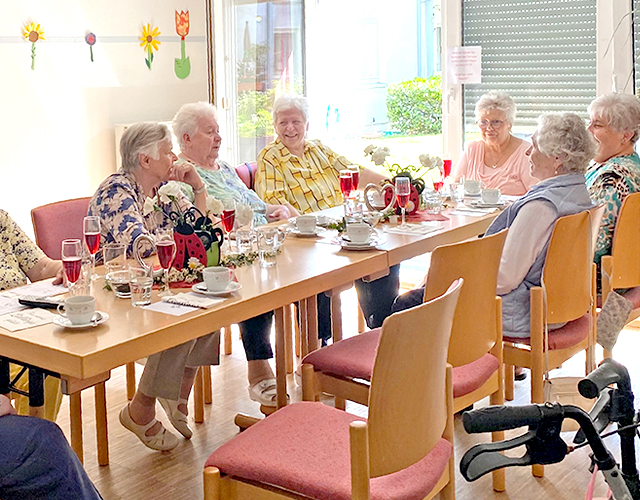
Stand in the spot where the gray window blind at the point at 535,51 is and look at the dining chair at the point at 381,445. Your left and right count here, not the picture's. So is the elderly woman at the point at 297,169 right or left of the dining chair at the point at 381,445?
right

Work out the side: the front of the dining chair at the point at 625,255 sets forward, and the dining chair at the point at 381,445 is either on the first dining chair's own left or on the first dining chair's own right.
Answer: on the first dining chair's own left

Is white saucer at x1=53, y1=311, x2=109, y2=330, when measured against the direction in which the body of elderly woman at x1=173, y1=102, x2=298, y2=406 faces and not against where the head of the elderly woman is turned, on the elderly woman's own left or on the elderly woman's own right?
on the elderly woman's own right

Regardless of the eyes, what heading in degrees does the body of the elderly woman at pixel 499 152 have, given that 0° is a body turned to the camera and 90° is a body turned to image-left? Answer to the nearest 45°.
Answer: approximately 45°

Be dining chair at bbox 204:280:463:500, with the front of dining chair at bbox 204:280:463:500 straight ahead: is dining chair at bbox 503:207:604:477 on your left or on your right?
on your right

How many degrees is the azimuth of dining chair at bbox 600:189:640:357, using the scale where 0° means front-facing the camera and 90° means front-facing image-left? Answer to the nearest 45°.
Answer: approximately 135°

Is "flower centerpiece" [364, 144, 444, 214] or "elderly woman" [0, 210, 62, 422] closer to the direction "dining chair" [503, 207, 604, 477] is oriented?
the flower centerpiece

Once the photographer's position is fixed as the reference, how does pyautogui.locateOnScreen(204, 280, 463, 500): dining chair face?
facing away from the viewer and to the left of the viewer

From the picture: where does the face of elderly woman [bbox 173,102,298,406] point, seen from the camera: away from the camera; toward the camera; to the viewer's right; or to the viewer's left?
to the viewer's right

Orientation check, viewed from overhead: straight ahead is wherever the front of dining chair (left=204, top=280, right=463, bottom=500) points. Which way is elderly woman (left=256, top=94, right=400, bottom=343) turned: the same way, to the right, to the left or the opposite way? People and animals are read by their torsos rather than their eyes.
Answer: the opposite way
